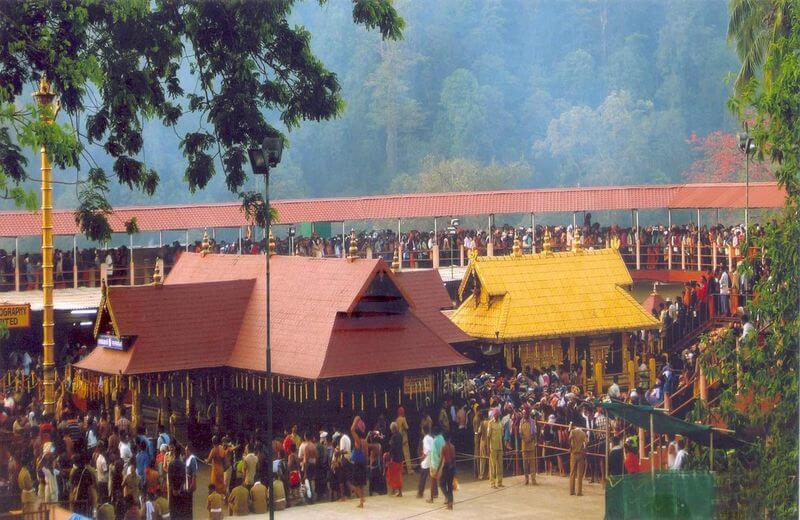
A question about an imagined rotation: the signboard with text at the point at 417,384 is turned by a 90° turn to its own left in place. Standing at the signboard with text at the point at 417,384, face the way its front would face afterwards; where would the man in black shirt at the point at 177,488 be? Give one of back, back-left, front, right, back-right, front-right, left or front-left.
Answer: back

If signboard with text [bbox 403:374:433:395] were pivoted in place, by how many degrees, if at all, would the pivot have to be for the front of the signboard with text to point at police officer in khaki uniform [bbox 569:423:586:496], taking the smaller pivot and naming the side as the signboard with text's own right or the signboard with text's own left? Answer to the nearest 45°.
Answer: approximately 90° to the signboard with text's own left

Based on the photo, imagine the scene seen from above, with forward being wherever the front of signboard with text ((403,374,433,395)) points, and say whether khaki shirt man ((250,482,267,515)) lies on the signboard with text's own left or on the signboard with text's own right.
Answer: on the signboard with text's own right

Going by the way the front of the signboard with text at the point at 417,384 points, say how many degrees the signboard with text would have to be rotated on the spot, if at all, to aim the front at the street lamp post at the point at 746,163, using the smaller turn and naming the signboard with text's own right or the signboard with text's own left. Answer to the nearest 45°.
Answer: approximately 90° to the signboard with text's own left

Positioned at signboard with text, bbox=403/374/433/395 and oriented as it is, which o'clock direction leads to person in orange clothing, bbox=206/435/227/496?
The person in orange clothing is roughly at 3 o'clock from the signboard with text.

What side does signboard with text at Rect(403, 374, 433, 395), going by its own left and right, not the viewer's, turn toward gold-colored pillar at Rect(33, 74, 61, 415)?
right

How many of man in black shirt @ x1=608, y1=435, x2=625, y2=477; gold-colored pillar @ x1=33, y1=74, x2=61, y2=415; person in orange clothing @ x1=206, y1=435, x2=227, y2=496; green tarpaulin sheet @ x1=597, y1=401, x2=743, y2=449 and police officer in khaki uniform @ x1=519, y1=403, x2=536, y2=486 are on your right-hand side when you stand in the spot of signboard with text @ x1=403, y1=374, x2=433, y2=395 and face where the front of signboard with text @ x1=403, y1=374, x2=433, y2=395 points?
2

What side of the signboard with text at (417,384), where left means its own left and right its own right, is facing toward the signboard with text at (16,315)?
right

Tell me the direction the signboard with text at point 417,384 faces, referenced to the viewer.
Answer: facing the viewer
